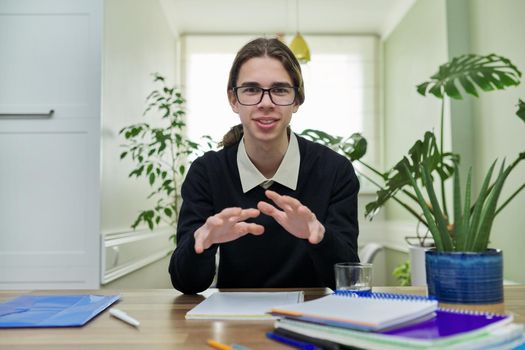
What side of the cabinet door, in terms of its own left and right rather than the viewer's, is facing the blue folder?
front

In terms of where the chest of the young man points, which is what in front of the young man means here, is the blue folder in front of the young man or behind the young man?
in front

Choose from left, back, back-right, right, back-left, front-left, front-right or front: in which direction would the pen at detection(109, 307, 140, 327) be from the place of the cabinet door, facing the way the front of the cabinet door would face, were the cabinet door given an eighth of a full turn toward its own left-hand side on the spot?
front-right

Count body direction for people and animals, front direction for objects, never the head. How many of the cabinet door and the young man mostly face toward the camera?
2

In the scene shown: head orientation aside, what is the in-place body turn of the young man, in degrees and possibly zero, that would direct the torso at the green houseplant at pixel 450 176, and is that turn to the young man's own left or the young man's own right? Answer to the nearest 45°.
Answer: approximately 135° to the young man's own left

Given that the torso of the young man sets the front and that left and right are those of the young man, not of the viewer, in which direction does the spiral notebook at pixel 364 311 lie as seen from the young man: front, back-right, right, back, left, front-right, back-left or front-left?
front

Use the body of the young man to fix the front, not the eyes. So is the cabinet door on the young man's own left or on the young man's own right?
on the young man's own right

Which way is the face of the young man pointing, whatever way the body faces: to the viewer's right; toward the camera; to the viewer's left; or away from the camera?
toward the camera

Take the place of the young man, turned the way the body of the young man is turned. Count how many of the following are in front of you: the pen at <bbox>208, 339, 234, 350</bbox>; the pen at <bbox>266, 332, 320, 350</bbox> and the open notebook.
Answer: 3

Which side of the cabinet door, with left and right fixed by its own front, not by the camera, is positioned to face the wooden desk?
front

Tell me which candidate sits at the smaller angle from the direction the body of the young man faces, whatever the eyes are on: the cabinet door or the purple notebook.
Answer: the purple notebook

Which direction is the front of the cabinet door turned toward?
toward the camera

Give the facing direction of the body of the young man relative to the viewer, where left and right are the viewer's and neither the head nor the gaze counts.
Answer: facing the viewer

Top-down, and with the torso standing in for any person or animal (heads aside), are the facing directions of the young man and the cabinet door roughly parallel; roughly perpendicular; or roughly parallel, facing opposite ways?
roughly parallel

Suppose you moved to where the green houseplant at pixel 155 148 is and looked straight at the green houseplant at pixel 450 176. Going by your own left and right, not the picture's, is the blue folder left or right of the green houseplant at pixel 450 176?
right

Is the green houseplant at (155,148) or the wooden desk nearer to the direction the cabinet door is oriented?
the wooden desk

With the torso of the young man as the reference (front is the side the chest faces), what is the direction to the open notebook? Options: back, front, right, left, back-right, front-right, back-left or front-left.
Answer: front

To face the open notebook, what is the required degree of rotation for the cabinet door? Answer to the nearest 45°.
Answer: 0° — it already faces it
